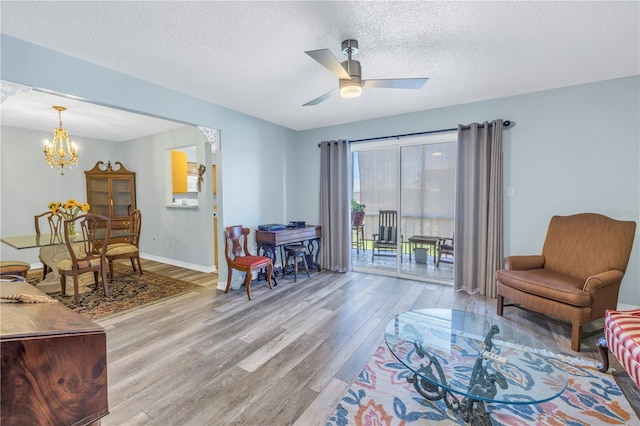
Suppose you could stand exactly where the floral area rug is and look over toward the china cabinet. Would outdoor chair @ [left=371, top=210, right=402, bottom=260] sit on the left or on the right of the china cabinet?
right

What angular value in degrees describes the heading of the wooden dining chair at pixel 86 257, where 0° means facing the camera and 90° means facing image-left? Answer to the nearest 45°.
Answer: approximately 135°

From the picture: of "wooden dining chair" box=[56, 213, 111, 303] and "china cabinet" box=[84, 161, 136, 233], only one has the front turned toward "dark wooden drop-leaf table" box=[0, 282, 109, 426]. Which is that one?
the china cabinet

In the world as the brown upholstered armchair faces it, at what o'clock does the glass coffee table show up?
The glass coffee table is roughly at 11 o'clock from the brown upholstered armchair.

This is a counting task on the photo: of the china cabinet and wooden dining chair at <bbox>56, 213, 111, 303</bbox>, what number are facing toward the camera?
1

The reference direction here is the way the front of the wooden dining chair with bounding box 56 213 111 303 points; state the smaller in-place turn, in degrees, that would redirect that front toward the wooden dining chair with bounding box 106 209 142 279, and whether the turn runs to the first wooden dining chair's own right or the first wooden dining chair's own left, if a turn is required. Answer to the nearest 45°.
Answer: approximately 90° to the first wooden dining chair's own right

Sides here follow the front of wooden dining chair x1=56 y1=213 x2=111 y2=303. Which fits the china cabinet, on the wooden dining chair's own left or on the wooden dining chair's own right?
on the wooden dining chair's own right

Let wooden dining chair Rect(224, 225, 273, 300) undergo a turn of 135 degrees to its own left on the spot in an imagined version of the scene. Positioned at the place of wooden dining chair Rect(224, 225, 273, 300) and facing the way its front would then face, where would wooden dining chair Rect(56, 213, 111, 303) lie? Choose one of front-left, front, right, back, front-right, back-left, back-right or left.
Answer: left

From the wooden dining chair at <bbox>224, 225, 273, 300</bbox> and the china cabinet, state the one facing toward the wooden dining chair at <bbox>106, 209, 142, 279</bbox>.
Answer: the china cabinet

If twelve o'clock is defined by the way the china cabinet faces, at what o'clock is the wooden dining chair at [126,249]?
The wooden dining chair is roughly at 12 o'clock from the china cabinet.
